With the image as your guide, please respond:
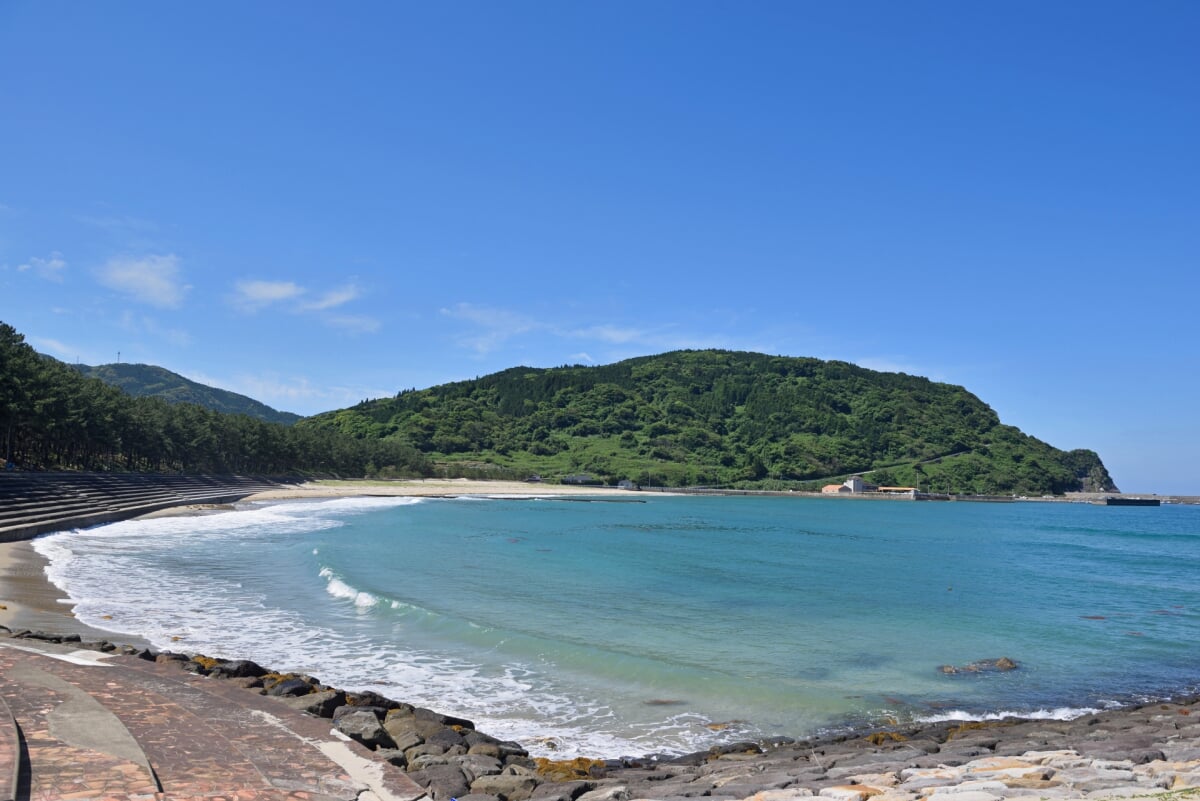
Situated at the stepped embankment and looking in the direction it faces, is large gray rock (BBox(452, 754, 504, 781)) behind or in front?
in front

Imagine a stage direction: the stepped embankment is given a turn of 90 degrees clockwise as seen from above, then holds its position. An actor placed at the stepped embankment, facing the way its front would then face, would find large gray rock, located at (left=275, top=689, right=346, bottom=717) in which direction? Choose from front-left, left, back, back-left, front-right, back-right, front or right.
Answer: front-left

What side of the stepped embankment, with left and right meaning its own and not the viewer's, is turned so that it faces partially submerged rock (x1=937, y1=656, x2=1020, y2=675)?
front

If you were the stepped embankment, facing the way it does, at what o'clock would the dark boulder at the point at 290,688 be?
The dark boulder is roughly at 1 o'clock from the stepped embankment.

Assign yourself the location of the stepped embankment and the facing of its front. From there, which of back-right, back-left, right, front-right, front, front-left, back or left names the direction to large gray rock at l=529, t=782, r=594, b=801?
front-right

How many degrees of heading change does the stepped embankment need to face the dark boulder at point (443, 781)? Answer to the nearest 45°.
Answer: approximately 45° to its right

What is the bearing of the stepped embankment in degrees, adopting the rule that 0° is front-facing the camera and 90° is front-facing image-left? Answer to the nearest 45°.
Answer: approximately 315°

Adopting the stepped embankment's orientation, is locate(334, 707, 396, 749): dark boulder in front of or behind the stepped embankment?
in front

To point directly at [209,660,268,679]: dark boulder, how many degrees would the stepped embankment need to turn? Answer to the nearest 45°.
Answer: approximately 45° to its right

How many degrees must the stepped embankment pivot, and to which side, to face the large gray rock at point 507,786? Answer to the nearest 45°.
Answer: approximately 45° to its right
